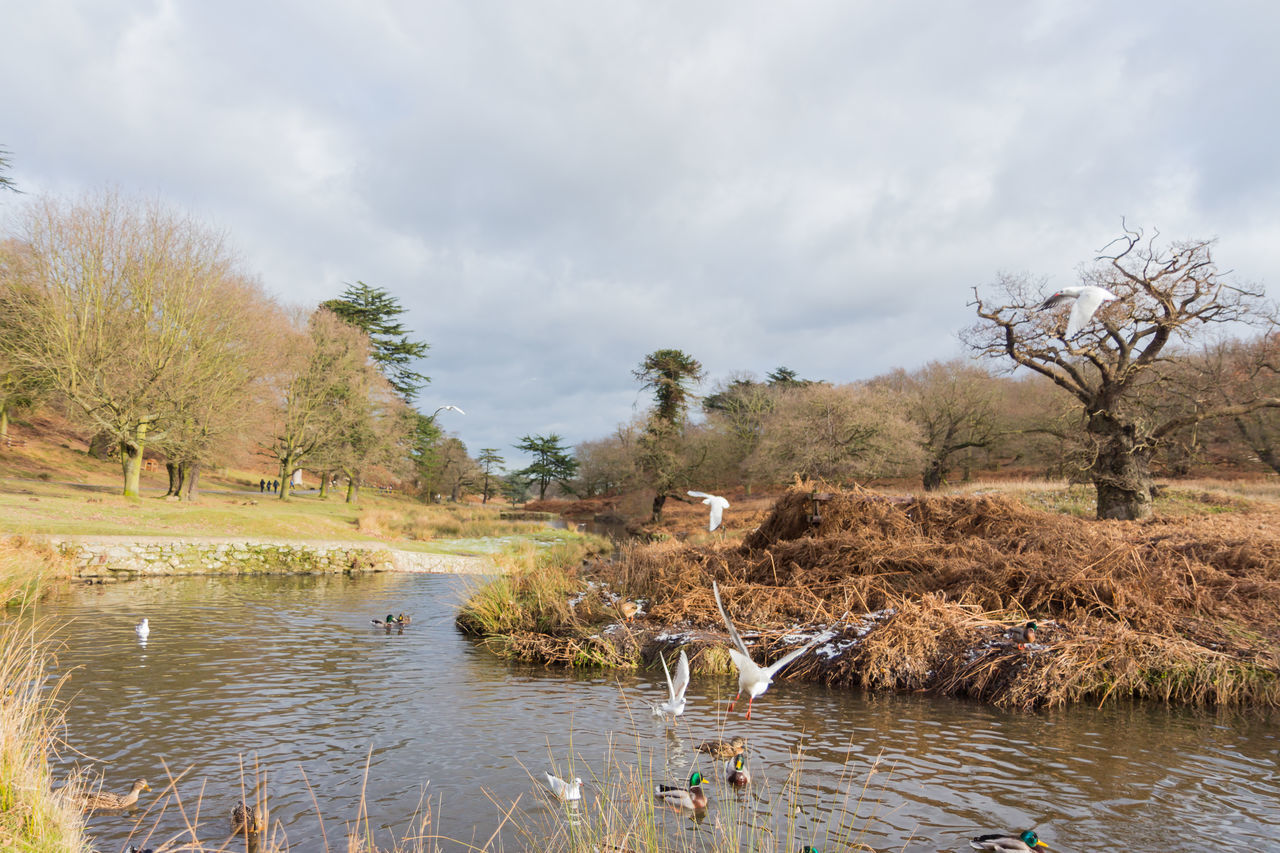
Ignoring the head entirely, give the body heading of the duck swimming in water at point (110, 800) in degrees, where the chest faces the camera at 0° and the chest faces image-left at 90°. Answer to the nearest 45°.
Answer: approximately 270°

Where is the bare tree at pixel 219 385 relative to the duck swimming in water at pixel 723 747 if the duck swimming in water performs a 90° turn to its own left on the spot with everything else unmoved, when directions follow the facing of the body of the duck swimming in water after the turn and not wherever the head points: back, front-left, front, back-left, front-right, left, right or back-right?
front-left

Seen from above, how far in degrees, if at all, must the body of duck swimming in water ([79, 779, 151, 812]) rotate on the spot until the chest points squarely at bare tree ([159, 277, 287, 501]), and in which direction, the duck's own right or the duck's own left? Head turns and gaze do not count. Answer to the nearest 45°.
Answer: approximately 90° to the duck's own left

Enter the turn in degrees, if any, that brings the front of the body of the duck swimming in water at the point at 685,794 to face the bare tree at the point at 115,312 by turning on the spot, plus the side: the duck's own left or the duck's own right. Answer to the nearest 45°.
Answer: approximately 135° to the duck's own left

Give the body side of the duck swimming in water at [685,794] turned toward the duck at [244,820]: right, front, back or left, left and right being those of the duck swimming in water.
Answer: back

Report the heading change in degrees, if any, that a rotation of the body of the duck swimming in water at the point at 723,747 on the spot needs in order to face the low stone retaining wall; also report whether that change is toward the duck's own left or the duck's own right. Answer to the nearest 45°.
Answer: approximately 135° to the duck's own left

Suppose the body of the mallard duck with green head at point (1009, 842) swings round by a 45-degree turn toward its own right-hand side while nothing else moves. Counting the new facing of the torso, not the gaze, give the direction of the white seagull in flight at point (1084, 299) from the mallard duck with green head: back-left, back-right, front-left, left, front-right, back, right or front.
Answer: back-left

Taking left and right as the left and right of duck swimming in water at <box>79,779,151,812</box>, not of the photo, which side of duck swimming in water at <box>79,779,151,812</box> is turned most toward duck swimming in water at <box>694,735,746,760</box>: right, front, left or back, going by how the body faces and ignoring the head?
front

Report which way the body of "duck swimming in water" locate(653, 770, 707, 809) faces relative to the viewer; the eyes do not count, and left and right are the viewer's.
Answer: facing to the right of the viewer

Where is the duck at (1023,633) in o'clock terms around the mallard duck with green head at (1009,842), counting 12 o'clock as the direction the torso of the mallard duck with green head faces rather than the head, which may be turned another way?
The duck is roughly at 9 o'clock from the mallard duck with green head.

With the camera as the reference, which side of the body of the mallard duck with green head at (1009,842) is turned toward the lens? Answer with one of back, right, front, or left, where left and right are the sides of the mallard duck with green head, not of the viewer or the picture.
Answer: right

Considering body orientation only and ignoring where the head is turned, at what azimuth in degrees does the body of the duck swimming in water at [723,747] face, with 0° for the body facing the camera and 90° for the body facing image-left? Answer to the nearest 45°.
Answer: approximately 270°

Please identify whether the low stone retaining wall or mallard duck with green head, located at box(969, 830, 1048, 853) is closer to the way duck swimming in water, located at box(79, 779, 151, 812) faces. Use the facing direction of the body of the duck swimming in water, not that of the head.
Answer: the mallard duck with green head
